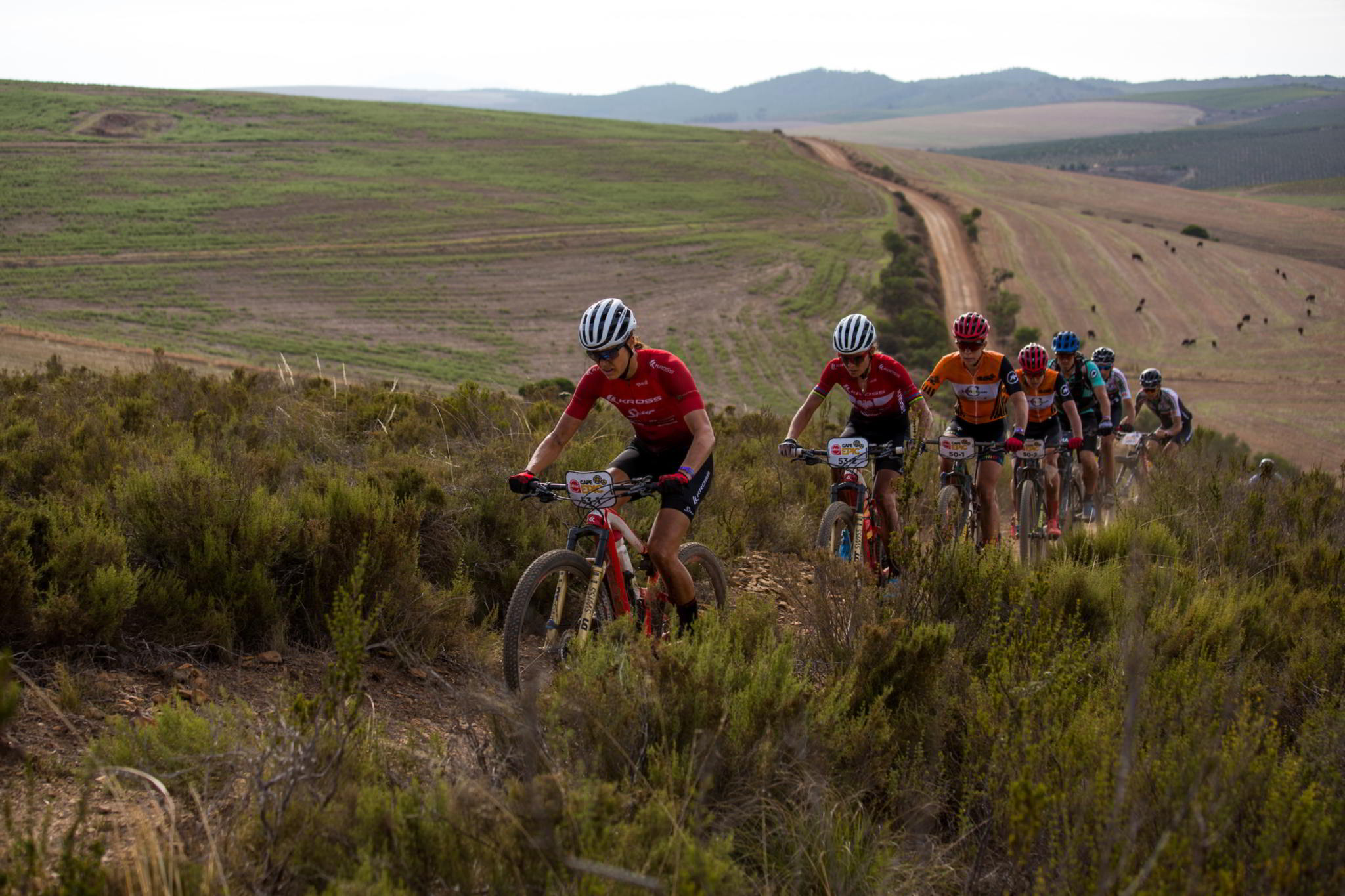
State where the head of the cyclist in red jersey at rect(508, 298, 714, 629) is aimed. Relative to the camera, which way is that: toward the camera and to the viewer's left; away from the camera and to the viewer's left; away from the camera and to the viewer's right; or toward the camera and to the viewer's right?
toward the camera and to the viewer's left

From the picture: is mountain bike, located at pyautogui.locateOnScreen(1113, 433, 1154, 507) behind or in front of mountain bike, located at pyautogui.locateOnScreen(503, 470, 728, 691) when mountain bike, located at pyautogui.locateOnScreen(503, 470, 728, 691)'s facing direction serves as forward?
behind

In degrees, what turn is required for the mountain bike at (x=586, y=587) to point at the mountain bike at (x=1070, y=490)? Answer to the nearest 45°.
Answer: approximately 180°

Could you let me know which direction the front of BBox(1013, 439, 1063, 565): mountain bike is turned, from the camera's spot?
facing the viewer

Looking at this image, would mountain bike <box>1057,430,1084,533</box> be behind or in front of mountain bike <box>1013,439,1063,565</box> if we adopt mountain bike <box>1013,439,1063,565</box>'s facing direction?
behind

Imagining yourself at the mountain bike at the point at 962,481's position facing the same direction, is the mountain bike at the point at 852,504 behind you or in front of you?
in front

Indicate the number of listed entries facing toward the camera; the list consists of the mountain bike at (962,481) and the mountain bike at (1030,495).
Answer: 2

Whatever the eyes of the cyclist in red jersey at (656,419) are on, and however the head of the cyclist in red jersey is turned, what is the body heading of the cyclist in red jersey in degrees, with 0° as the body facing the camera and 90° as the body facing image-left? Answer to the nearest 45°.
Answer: approximately 45°

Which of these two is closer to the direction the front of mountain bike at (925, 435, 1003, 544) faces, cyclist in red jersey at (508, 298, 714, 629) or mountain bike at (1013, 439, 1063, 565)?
the cyclist in red jersey

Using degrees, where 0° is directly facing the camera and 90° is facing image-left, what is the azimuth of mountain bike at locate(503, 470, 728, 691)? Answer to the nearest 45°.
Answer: approximately 45°

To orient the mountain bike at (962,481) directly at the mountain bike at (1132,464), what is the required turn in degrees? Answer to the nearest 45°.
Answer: approximately 180°

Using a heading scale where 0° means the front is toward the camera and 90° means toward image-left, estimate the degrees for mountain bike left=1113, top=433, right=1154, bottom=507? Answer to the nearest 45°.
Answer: approximately 45°

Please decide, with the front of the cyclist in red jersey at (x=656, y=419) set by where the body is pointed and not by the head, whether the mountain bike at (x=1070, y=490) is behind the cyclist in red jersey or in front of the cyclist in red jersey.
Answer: behind

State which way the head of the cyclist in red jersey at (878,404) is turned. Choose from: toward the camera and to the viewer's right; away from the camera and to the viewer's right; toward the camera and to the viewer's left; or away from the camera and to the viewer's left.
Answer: toward the camera and to the viewer's left

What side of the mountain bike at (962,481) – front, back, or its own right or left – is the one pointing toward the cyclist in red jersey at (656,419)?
front

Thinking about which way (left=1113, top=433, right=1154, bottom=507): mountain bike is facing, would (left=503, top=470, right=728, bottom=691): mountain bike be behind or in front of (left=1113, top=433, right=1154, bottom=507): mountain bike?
in front

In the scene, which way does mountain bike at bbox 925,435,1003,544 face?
toward the camera

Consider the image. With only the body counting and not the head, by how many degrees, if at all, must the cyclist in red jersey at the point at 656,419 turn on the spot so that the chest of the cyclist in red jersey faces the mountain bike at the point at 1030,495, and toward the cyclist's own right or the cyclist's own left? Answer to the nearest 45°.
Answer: approximately 180°
